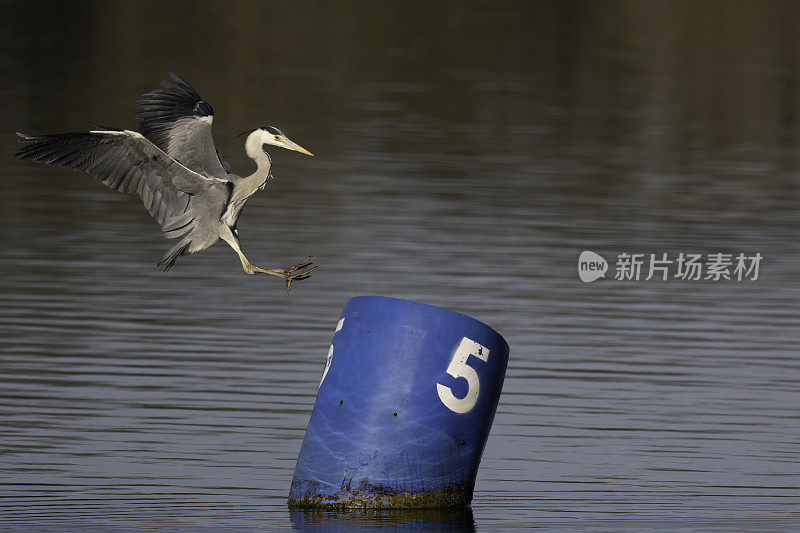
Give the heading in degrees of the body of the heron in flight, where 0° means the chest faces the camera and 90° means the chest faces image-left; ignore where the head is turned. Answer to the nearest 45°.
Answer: approximately 270°

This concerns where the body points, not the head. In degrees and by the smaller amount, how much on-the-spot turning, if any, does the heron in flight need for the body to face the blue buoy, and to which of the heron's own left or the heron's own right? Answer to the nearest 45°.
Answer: approximately 45° to the heron's own right
